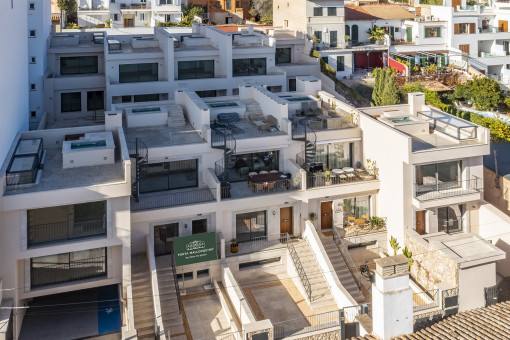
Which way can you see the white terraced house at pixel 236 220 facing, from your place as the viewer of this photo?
facing the viewer

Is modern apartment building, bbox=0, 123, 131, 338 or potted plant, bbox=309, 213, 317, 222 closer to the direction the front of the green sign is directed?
the modern apartment building

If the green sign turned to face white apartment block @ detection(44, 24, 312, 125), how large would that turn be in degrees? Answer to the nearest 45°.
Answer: approximately 180°

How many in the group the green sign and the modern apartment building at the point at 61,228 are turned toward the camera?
2

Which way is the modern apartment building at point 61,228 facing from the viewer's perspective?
toward the camera
